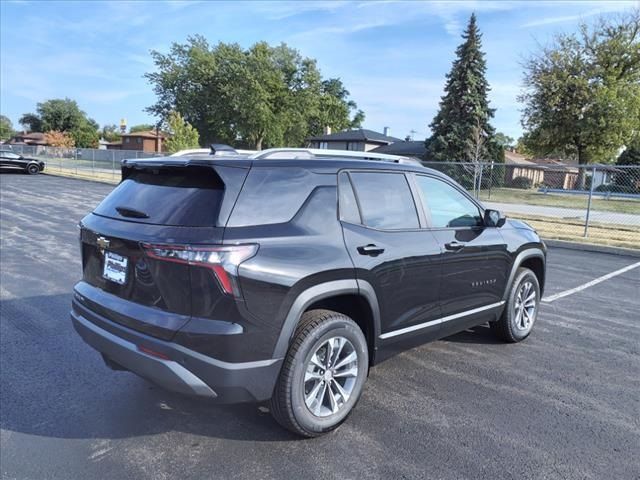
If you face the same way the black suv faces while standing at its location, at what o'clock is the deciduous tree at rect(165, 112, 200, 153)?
The deciduous tree is roughly at 10 o'clock from the black suv.

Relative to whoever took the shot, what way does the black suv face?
facing away from the viewer and to the right of the viewer

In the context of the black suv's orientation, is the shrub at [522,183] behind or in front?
in front

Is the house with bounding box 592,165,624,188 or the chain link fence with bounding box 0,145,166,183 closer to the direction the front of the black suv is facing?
the house

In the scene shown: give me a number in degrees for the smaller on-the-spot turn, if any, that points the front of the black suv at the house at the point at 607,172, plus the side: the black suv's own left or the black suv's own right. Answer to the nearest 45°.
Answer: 0° — it already faces it

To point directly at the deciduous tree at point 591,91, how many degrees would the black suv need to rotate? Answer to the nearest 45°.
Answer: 0° — it already faces it

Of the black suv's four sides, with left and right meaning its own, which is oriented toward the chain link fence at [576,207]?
front

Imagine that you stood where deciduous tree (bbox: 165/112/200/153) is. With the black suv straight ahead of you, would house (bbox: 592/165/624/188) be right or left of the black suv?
left

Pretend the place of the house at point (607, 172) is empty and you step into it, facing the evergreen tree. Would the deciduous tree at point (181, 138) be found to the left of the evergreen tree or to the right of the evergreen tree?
left

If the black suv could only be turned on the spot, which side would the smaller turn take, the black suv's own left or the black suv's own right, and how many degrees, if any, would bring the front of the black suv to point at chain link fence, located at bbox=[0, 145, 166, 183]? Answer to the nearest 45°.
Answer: approximately 90° to the black suv's own left
